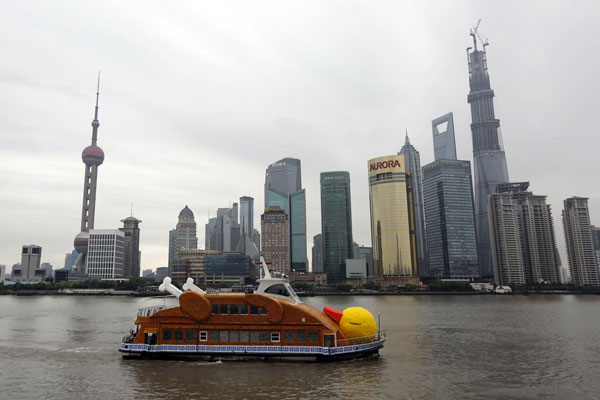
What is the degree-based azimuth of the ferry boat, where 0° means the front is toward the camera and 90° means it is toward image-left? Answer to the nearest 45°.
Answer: approximately 270°
